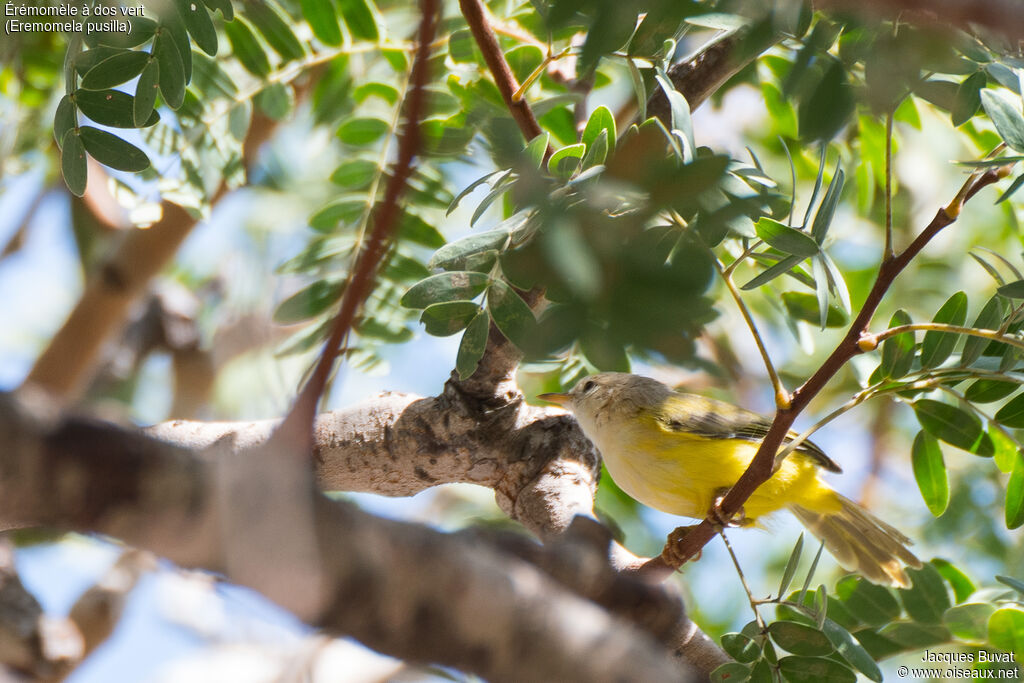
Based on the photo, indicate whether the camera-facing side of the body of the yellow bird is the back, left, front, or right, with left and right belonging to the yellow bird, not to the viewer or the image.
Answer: left

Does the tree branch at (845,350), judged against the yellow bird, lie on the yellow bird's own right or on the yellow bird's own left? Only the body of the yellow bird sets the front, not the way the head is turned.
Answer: on the yellow bird's own left

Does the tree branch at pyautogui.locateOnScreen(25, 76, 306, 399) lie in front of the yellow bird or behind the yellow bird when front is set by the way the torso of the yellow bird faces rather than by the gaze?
in front

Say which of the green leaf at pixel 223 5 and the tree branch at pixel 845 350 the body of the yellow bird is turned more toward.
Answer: the green leaf
